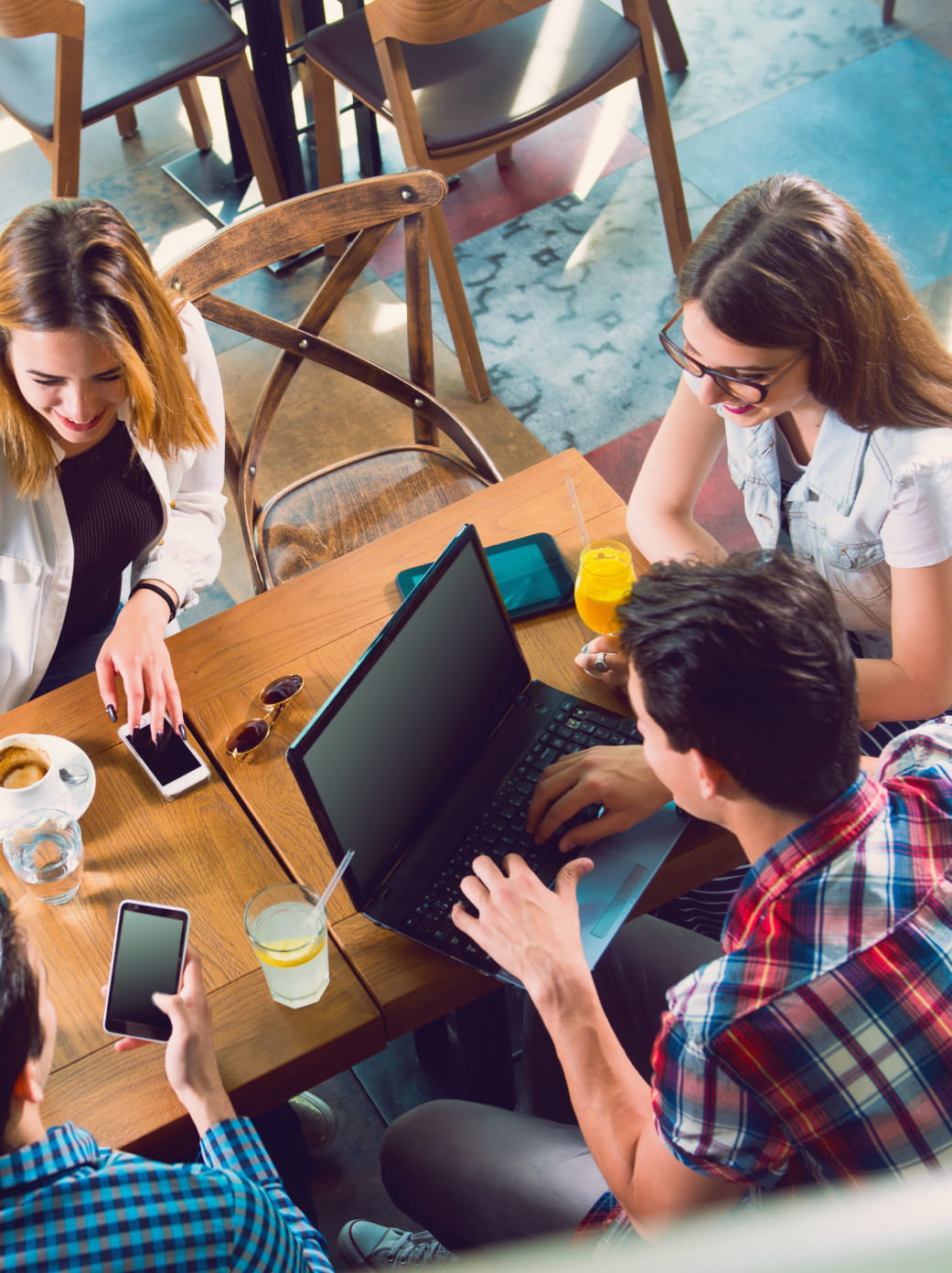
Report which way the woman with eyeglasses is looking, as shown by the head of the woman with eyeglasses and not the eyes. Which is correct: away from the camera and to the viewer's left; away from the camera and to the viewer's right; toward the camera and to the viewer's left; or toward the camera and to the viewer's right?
toward the camera and to the viewer's left

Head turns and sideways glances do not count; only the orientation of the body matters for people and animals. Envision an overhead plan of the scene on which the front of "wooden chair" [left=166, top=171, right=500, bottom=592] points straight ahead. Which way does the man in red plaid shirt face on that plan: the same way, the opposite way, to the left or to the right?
the opposite way

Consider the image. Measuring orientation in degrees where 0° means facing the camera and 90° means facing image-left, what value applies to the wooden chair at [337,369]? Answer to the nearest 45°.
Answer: approximately 315°

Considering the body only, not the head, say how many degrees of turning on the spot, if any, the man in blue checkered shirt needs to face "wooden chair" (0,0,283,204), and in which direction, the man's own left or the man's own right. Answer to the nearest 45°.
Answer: approximately 45° to the man's own left

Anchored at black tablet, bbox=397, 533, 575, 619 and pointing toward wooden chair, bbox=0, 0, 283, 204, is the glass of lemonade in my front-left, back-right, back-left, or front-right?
back-left

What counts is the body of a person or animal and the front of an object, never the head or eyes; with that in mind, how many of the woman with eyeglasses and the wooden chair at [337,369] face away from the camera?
0

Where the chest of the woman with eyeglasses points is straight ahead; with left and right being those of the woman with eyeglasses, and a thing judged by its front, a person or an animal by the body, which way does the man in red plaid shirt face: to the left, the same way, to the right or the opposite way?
to the right

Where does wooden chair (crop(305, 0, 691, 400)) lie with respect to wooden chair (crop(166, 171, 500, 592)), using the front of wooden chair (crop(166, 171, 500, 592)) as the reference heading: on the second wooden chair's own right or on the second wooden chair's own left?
on the second wooden chair's own left

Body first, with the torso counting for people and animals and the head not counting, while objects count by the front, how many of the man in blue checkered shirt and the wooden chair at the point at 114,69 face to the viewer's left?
0

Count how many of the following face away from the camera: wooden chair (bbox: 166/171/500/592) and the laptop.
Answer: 0

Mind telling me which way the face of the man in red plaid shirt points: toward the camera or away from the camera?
away from the camera

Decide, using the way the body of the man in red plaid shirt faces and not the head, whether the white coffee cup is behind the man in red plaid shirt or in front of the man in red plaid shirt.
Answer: in front

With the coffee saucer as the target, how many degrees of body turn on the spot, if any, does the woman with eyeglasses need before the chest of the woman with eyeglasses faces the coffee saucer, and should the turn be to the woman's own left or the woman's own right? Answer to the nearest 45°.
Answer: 0° — they already face it

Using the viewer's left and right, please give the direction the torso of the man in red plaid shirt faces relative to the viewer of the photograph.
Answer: facing away from the viewer and to the left of the viewer
